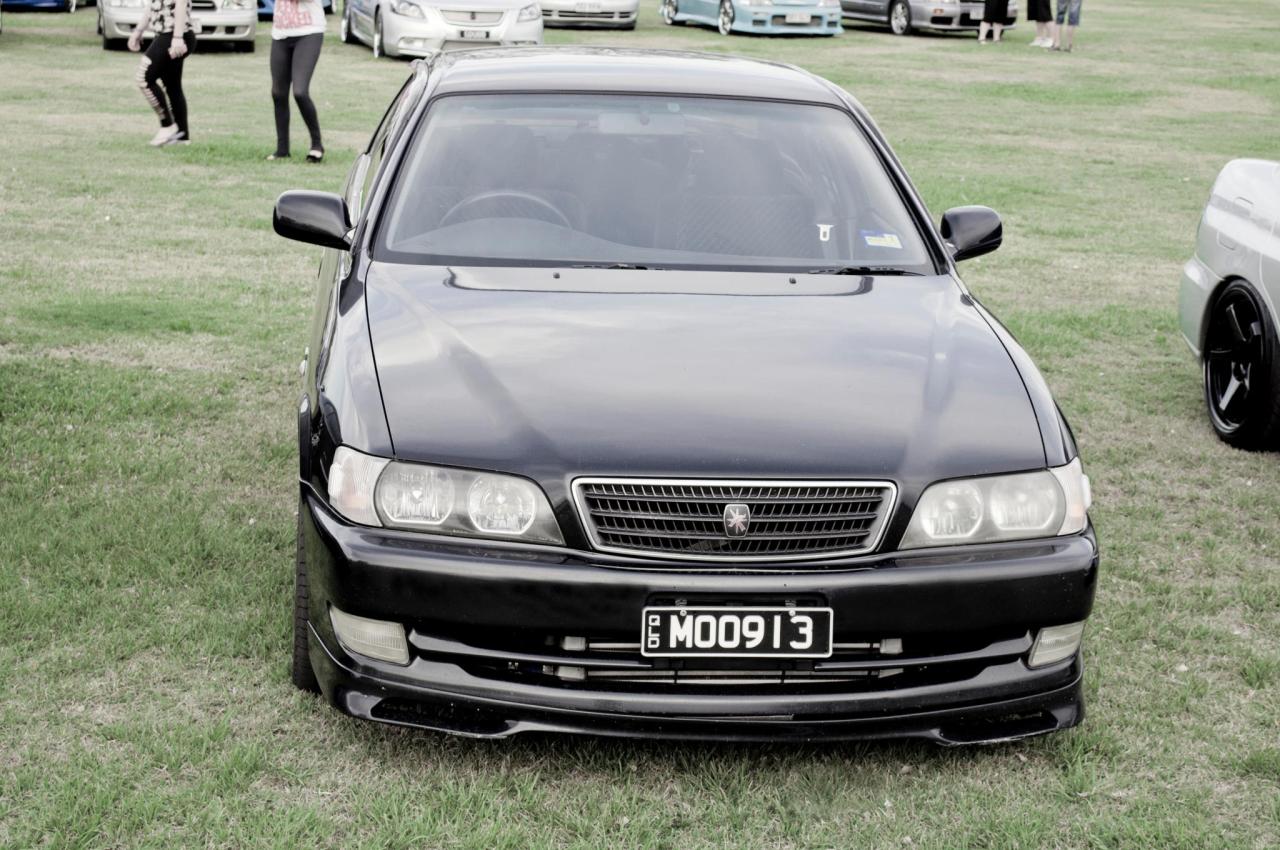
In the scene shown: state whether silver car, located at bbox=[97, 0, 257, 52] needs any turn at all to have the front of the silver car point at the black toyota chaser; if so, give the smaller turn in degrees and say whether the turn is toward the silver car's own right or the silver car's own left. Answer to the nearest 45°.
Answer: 0° — it already faces it

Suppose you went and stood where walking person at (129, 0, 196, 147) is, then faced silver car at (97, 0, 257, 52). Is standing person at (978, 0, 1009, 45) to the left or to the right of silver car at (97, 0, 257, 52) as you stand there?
right

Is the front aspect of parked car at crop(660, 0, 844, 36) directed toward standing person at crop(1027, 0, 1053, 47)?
no

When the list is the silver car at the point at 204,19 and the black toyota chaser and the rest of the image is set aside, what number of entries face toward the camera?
2

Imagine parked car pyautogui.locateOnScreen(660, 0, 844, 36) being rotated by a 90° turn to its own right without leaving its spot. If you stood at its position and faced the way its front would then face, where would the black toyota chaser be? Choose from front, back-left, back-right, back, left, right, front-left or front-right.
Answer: front-left

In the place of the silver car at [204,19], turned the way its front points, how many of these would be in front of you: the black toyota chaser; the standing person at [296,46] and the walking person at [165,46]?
3

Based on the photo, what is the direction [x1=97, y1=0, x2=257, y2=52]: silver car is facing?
toward the camera

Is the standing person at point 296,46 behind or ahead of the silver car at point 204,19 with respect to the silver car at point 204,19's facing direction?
ahead

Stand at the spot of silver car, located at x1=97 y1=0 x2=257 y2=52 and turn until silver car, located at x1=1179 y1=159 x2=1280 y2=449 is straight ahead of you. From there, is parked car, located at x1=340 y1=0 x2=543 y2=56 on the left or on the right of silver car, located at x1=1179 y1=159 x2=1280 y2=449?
left

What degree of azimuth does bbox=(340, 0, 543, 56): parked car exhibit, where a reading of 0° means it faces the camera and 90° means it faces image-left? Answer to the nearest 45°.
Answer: approximately 315°

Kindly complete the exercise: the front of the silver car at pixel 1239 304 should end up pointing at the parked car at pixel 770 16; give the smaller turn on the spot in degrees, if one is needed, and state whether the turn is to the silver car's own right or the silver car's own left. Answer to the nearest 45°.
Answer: approximately 135° to the silver car's own left

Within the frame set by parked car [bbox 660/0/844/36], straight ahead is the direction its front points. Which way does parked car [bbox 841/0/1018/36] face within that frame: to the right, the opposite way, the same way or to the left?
the same way

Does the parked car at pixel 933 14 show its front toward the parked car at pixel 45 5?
no

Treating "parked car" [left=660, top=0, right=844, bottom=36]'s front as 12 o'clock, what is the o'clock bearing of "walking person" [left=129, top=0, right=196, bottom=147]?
The walking person is roughly at 2 o'clock from the parked car.

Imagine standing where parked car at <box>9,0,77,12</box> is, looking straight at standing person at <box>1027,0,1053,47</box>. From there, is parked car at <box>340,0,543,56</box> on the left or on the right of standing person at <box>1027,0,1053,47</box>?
right

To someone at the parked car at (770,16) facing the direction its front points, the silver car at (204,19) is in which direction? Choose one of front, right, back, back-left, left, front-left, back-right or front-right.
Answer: right

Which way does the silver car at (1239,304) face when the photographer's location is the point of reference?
facing the viewer and to the right of the viewer

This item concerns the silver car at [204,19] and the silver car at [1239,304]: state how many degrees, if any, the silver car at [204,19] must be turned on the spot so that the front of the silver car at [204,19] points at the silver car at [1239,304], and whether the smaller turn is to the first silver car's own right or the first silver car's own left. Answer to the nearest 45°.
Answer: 0° — it already faces it

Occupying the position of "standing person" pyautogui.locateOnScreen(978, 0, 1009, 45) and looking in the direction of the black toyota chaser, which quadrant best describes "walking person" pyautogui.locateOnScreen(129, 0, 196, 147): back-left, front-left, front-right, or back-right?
front-right

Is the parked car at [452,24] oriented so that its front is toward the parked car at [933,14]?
no
